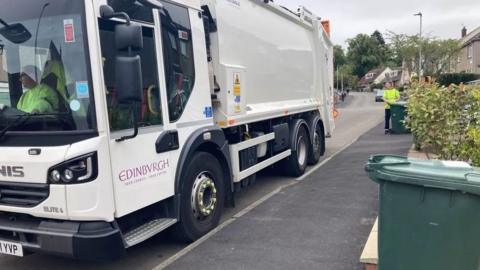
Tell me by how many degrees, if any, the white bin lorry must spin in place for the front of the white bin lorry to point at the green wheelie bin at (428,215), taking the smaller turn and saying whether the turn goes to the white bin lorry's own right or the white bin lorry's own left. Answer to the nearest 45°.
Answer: approximately 90° to the white bin lorry's own left

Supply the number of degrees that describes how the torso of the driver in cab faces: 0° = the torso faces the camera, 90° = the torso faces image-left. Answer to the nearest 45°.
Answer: approximately 45°

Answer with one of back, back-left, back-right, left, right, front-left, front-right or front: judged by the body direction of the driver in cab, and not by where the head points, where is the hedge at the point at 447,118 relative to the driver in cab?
back-left

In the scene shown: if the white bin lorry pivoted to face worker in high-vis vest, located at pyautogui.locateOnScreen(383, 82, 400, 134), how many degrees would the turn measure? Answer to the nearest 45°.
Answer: approximately 180°

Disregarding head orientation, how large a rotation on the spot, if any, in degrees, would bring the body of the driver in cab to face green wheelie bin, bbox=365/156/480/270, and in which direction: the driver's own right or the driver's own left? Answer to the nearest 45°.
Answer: approximately 90° to the driver's own left

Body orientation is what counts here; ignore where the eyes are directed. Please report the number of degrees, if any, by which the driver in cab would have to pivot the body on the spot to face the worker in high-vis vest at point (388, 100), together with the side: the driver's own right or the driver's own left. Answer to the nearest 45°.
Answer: approximately 180°
